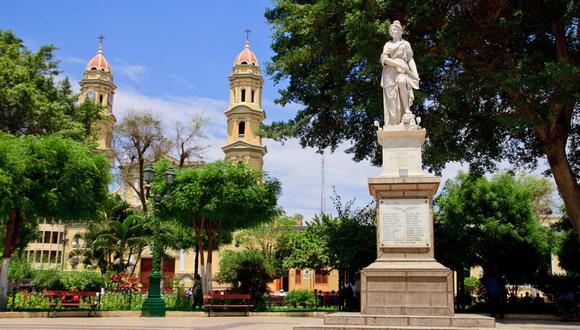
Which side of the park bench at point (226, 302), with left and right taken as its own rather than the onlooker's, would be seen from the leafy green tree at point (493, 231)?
left

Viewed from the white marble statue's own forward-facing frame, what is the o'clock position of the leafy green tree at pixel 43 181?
The leafy green tree is roughly at 4 o'clock from the white marble statue.

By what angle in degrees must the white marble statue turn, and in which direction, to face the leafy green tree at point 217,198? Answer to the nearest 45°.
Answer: approximately 135° to its right

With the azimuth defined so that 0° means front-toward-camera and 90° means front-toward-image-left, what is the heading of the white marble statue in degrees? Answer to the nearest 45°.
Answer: approximately 0°

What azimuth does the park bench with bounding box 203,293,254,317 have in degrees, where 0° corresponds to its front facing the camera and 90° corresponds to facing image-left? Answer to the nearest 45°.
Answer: approximately 0°

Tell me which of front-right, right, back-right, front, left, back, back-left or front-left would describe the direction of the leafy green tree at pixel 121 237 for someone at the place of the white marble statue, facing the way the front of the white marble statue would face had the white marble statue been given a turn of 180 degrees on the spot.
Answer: front-left

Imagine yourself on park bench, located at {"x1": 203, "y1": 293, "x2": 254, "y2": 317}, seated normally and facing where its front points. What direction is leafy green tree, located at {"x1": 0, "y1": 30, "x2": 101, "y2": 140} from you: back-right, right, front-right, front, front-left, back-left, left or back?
back-right

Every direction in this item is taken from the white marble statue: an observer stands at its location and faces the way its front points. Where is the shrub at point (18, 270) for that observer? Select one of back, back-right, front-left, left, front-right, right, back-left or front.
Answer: back-right

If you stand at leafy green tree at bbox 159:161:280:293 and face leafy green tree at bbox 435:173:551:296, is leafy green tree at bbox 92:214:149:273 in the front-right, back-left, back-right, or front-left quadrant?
back-left

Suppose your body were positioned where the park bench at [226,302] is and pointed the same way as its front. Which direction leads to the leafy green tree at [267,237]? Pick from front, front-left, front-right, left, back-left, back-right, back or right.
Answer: back

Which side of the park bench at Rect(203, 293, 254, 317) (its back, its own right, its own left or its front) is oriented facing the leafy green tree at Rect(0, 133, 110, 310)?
right
